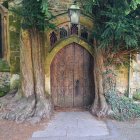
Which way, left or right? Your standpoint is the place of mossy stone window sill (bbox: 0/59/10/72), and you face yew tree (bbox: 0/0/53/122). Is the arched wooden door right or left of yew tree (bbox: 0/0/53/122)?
left

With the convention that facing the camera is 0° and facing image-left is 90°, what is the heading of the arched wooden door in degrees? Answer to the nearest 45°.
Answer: approximately 0°

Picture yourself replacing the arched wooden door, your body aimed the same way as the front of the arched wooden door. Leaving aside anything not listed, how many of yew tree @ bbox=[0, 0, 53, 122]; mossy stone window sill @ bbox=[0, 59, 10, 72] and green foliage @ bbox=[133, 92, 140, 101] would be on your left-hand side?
1

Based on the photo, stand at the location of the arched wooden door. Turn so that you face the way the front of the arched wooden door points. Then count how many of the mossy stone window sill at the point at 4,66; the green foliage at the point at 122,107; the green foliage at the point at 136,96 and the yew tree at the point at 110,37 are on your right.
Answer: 1

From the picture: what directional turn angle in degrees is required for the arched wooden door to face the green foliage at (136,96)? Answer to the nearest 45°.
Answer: approximately 90° to its left

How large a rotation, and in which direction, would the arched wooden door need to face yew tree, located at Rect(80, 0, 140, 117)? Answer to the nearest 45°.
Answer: approximately 45° to its left

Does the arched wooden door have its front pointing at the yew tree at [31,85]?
no

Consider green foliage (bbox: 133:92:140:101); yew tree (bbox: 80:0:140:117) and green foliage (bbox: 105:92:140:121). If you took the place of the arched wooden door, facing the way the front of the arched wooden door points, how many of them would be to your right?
0

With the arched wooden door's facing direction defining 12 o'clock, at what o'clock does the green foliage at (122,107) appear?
The green foliage is roughly at 10 o'clock from the arched wooden door.

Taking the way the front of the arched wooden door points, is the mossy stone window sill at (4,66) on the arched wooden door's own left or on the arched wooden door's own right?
on the arched wooden door's own right
